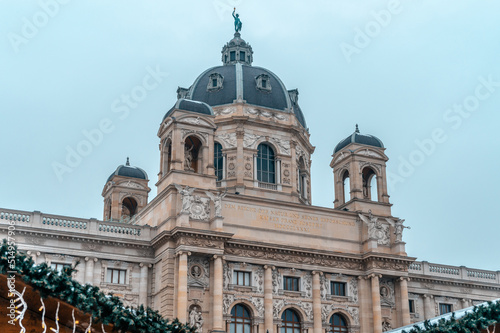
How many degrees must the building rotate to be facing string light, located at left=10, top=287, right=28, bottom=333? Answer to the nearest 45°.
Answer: approximately 45° to its right

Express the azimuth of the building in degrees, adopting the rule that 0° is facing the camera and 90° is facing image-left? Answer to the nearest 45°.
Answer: approximately 315°

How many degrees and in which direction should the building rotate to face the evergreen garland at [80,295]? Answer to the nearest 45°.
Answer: approximately 45° to its right
